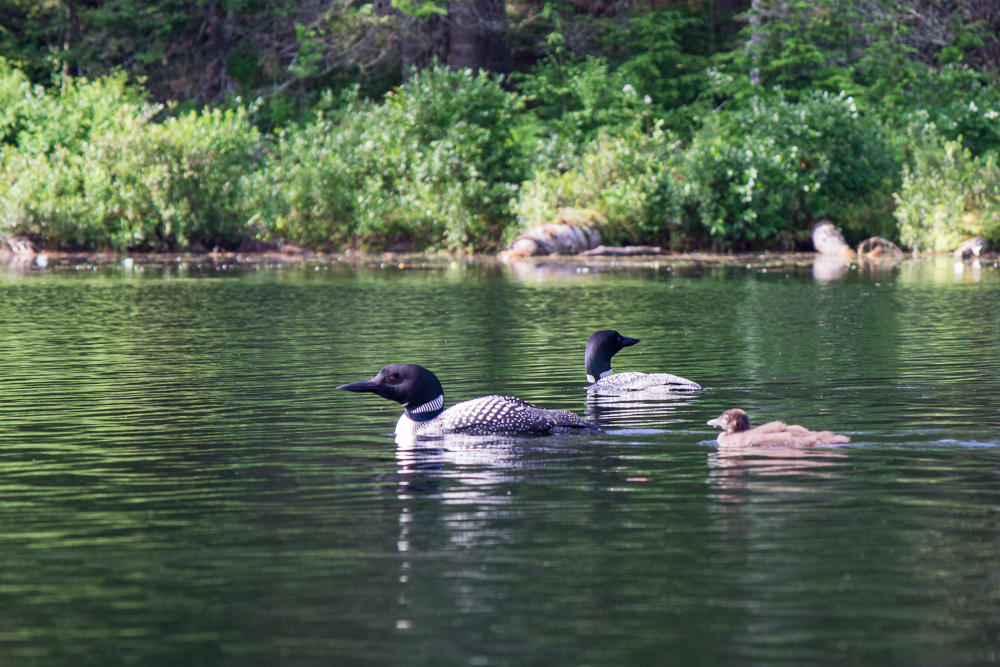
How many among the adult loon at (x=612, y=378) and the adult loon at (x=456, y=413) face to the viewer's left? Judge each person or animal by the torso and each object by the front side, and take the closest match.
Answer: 2

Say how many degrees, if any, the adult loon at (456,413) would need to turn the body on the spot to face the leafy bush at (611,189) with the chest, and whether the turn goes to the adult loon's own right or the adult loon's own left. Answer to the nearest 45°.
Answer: approximately 90° to the adult loon's own right

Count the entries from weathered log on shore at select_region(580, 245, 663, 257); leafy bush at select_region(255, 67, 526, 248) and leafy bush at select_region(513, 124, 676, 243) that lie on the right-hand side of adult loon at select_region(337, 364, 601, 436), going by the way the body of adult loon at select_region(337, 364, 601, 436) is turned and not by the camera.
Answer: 3

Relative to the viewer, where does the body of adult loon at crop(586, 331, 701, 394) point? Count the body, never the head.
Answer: to the viewer's left

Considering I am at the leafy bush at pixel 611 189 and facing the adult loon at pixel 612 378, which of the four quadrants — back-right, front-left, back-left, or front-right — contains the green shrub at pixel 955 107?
back-left

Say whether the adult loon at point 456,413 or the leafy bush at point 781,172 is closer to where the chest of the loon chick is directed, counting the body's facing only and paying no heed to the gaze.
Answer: the adult loon

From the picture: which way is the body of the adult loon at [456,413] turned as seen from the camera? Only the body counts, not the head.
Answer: to the viewer's left

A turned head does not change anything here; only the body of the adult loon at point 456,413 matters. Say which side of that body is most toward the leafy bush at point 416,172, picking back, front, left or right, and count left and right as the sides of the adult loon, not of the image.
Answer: right

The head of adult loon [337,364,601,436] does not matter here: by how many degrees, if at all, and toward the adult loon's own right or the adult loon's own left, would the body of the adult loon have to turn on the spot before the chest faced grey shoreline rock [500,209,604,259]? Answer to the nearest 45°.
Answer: approximately 90° to the adult loon's own right

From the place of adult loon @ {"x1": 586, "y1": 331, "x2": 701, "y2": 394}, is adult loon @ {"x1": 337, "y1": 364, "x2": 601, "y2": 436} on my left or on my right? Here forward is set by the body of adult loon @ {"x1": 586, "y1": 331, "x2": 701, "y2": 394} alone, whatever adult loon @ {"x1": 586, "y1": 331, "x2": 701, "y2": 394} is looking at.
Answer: on my left

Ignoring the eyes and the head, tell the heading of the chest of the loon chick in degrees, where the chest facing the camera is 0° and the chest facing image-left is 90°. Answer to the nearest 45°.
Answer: approximately 90°

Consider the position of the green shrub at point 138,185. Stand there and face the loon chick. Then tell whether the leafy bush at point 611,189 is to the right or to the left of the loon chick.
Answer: left
